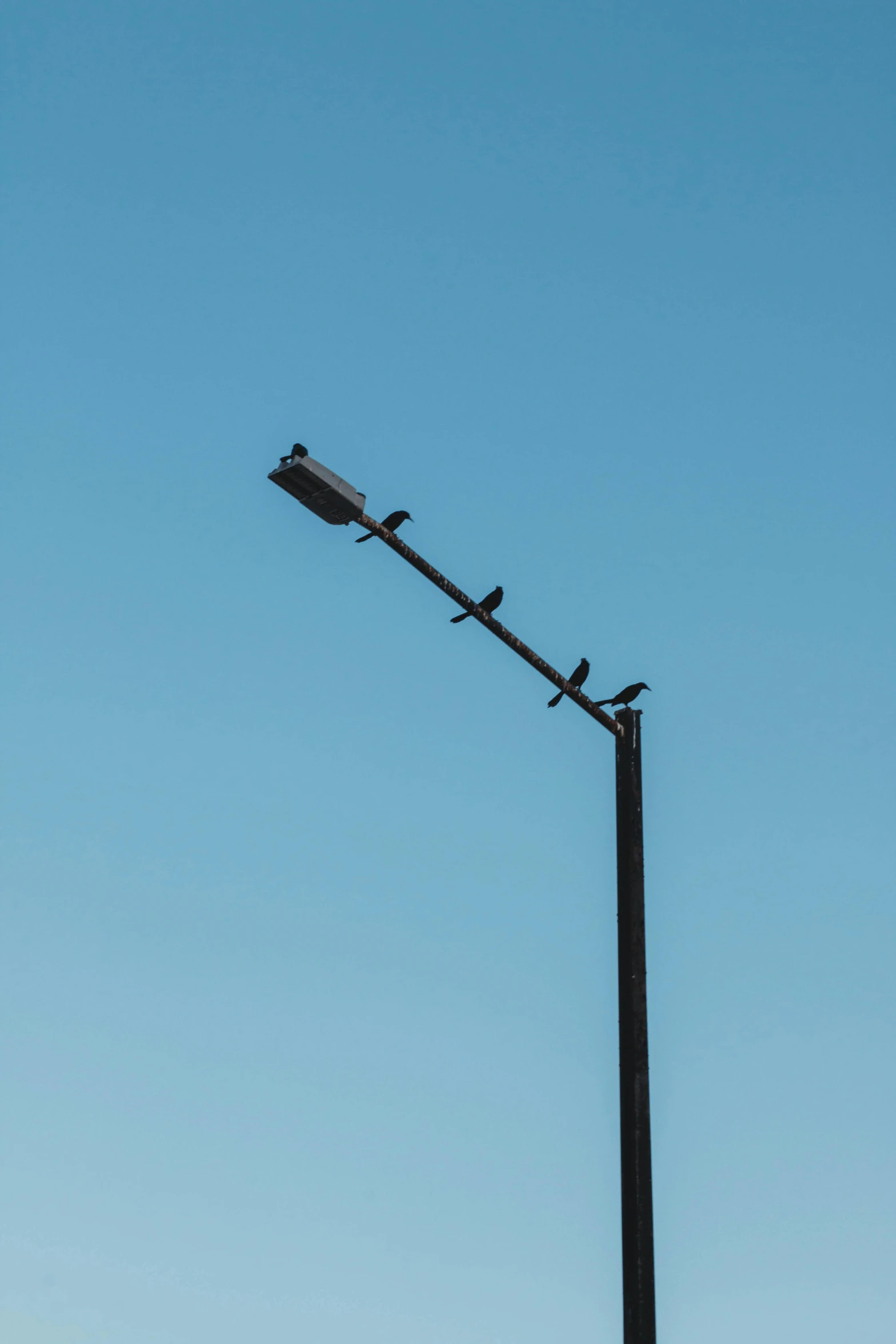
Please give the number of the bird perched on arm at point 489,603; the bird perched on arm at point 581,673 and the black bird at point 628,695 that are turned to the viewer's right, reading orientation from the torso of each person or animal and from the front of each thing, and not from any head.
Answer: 3

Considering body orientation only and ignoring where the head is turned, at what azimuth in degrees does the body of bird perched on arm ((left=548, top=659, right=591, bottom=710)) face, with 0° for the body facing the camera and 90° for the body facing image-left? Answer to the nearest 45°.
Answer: approximately 270°

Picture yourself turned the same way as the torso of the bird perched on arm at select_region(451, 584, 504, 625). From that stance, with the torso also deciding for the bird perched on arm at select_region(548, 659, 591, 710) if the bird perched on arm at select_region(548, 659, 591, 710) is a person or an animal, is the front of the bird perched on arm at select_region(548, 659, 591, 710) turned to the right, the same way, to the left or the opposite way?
the same way

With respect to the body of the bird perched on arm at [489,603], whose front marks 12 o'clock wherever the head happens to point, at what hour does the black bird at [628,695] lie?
The black bird is roughly at 12 o'clock from the bird perched on arm.

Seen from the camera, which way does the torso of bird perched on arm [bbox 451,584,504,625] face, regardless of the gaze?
to the viewer's right

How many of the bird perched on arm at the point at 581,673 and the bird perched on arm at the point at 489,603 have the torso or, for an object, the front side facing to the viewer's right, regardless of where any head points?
2

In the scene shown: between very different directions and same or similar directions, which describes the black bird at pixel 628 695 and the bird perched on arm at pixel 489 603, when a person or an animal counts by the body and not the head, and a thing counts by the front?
same or similar directions

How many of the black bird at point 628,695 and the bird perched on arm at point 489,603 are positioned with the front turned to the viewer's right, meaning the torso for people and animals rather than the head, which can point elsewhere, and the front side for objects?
2

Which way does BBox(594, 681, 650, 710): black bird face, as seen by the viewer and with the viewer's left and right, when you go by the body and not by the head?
facing to the right of the viewer

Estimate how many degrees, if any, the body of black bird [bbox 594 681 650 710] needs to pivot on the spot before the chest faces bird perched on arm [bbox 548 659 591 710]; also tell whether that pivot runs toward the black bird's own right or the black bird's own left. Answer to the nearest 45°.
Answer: approximately 135° to the black bird's own left

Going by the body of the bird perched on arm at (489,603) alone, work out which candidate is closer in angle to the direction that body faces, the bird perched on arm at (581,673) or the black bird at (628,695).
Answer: the black bird

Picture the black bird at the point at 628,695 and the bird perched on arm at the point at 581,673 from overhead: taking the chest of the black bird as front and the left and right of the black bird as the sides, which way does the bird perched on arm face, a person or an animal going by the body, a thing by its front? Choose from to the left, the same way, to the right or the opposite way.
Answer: the same way
